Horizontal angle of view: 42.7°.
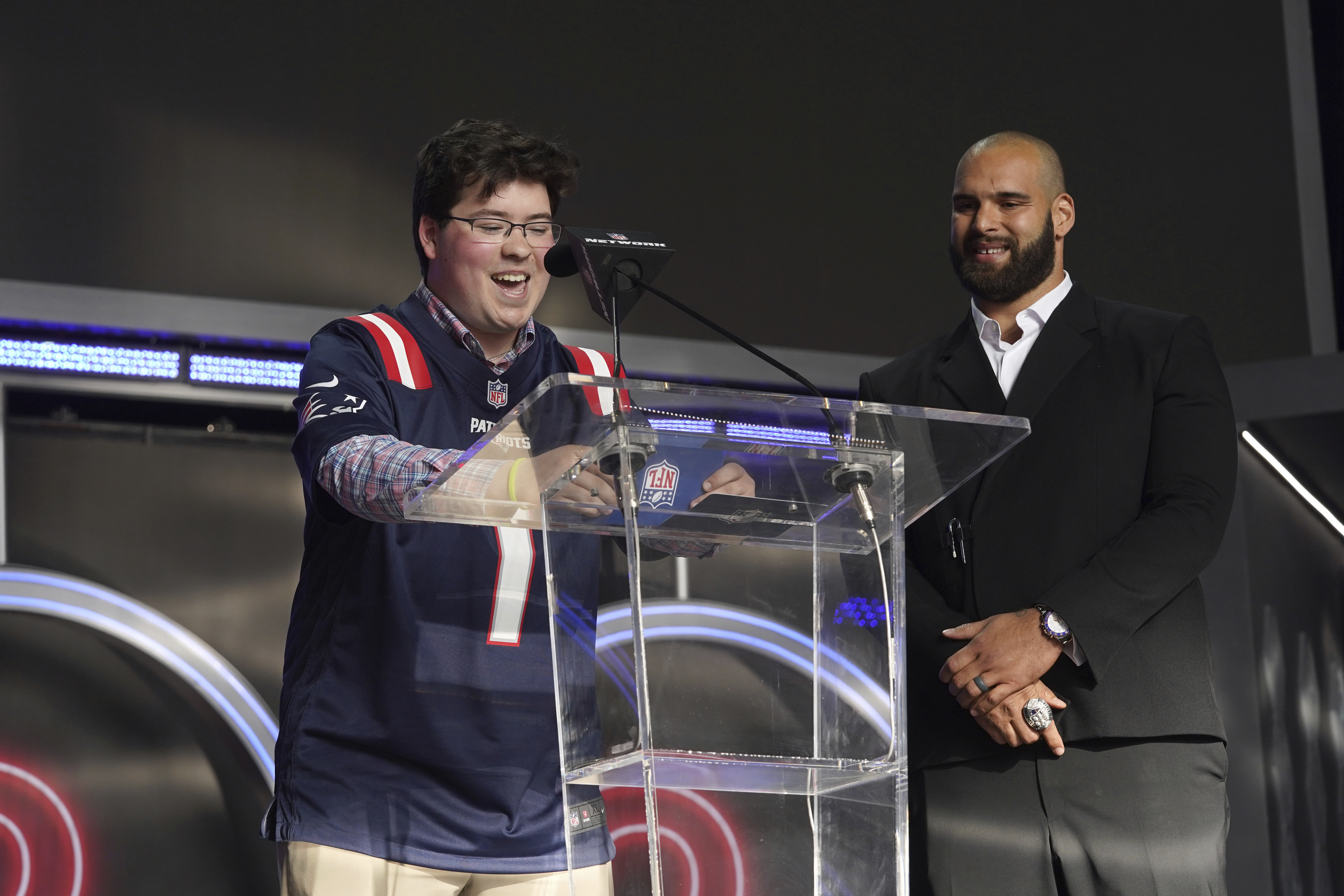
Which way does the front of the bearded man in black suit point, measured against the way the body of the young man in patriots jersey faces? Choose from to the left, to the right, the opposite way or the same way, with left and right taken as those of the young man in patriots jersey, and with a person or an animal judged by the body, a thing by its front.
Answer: to the right

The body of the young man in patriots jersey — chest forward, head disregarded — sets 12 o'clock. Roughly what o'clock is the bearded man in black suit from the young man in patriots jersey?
The bearded man in black suit is roughly at 10 o'clock from the young man in patriots jersey.

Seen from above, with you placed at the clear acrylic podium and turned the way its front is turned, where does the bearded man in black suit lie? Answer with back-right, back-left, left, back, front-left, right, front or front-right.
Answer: left

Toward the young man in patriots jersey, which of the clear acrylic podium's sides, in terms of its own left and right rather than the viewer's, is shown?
back

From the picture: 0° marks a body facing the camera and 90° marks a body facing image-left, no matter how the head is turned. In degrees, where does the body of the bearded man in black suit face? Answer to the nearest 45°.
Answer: approximately 45°

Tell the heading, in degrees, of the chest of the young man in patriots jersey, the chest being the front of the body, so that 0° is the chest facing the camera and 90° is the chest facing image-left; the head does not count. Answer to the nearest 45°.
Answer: approximately 315°

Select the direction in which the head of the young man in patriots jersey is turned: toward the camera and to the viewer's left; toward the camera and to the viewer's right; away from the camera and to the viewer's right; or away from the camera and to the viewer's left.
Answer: toward the camera and to the viewer's right

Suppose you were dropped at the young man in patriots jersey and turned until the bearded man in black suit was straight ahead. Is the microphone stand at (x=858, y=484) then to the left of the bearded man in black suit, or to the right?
right

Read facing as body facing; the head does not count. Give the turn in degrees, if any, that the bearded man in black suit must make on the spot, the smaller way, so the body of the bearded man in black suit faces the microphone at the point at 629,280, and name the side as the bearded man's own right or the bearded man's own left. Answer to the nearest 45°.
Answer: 0° — they already face it
